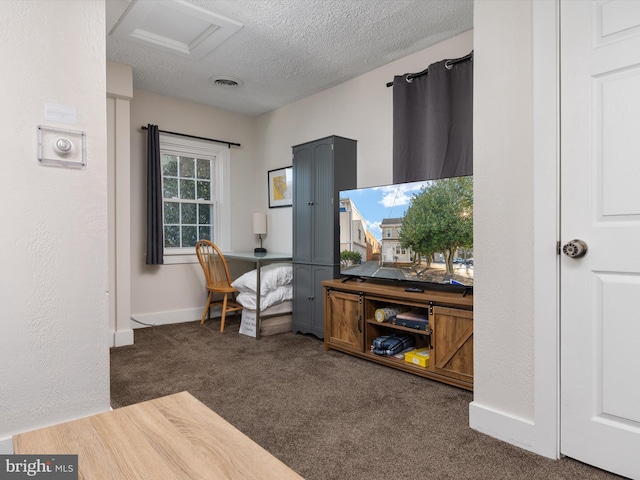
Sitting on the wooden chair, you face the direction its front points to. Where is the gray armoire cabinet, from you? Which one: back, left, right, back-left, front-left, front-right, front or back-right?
right

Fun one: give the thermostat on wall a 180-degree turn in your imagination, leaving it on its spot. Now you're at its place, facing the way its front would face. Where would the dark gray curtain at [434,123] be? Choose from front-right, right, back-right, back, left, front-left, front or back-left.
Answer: right

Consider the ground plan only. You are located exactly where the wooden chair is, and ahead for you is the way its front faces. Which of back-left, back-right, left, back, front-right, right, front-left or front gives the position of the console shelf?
right

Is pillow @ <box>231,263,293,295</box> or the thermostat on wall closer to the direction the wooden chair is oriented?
the pillow

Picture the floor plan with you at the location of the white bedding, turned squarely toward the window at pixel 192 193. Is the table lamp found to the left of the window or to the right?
right

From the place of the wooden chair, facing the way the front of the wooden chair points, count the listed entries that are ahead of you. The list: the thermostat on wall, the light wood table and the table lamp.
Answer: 1

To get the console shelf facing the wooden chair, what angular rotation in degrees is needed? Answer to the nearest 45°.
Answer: approximately 90° to its right

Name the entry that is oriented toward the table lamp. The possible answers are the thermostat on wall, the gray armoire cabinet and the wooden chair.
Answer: the wooden chair

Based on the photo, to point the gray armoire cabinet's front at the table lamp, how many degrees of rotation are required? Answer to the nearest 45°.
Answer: approximately 90° to its right

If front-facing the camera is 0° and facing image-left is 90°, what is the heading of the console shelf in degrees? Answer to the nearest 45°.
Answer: approximately 45°

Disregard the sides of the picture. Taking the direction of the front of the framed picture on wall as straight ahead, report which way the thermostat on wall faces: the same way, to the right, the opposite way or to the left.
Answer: to the left

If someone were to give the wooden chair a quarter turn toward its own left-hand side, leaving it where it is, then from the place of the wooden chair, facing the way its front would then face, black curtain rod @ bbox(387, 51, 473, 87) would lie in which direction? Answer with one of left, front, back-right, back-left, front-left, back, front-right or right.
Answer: back

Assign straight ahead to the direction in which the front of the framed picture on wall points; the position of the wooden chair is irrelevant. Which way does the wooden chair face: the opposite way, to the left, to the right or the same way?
the opposite way

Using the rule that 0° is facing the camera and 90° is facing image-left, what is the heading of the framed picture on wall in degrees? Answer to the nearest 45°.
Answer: approximately 45°

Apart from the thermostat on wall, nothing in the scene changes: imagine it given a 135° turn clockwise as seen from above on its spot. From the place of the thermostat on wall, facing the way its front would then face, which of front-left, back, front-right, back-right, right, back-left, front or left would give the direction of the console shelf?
back-right
